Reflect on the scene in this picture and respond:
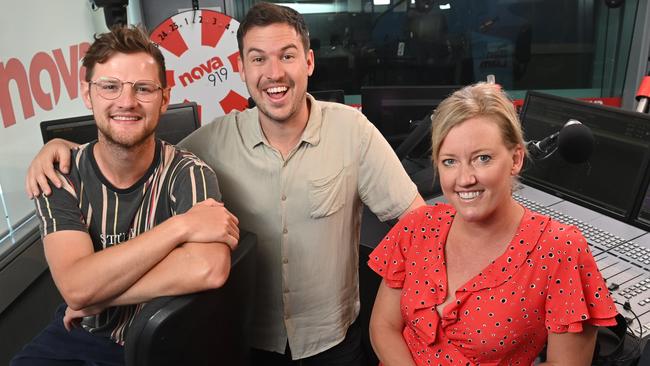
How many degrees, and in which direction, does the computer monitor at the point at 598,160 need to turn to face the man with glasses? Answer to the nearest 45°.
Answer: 0° — it already faces them

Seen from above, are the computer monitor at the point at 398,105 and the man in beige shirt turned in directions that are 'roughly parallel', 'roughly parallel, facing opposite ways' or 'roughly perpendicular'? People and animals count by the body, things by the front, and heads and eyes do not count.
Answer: roughly parallel

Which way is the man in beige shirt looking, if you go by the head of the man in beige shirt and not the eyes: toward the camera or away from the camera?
toward the camera

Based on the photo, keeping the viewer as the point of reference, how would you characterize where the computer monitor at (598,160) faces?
facing the viewer and to the left of the viewer

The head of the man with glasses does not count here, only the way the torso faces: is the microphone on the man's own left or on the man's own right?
on the man's own left

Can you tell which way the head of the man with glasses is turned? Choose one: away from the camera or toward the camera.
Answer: toward the camera

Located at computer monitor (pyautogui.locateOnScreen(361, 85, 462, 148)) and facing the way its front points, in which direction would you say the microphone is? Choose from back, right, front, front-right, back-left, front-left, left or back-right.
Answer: front-left

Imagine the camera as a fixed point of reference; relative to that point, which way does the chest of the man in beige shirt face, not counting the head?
toward the camera

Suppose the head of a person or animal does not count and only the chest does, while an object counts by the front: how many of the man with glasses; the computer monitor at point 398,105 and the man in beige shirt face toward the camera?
3

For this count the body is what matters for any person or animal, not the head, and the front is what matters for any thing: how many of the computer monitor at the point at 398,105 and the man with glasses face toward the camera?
2

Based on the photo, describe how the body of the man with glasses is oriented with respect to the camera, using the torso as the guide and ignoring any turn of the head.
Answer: toward the camera

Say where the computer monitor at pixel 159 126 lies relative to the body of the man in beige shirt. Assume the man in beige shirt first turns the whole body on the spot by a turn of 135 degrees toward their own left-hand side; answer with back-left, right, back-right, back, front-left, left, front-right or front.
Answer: left

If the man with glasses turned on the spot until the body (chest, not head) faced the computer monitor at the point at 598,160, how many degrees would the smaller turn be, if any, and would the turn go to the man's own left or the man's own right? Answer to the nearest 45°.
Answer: approximately 90° to the man's own left

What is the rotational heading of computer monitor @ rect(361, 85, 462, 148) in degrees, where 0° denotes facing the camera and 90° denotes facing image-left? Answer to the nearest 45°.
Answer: approximately 0°

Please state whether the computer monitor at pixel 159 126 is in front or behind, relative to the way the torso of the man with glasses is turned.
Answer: behind
